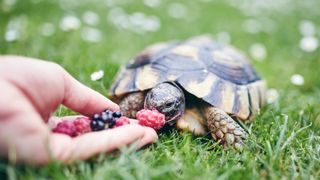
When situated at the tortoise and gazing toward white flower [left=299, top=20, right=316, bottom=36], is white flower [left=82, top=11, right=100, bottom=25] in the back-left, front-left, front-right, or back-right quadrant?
front-left

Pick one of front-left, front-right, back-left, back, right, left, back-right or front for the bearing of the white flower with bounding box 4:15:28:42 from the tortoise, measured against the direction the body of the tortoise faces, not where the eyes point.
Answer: right

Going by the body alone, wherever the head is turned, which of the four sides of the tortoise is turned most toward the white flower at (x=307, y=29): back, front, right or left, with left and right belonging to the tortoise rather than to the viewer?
back

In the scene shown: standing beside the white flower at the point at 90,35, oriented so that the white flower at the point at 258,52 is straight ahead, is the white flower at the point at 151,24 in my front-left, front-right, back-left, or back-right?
front-left

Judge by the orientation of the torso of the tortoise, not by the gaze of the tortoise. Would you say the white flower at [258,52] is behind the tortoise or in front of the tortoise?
behind

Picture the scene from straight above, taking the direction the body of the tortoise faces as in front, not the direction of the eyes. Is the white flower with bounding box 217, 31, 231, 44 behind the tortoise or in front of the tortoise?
behind

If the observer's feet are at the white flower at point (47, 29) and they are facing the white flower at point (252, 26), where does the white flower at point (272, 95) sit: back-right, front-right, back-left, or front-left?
front-right

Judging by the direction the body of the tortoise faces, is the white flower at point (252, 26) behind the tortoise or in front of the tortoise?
behind

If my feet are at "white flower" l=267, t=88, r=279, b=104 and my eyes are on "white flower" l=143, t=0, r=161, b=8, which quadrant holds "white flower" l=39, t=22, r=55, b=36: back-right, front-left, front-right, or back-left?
front-left

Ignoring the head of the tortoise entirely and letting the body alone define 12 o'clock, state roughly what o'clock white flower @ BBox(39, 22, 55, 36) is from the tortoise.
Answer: The white flower is roughly at 3 o'clock from the tortoise.

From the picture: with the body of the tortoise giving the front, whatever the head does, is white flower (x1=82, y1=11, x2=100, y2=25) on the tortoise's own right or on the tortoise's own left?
on the tortoise's own right

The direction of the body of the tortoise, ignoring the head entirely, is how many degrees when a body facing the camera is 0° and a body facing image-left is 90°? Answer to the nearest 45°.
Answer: approximately 45°

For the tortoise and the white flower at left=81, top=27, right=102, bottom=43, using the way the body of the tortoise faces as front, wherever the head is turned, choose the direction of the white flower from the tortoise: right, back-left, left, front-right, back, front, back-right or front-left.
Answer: right

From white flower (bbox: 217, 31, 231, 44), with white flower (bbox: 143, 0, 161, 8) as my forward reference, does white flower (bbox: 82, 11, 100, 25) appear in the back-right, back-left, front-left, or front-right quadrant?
front-left

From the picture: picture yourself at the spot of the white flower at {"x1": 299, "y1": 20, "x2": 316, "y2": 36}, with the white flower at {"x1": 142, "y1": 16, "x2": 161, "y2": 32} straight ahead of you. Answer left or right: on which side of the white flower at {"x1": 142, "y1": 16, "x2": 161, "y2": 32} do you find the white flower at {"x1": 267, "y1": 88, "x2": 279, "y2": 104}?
left
